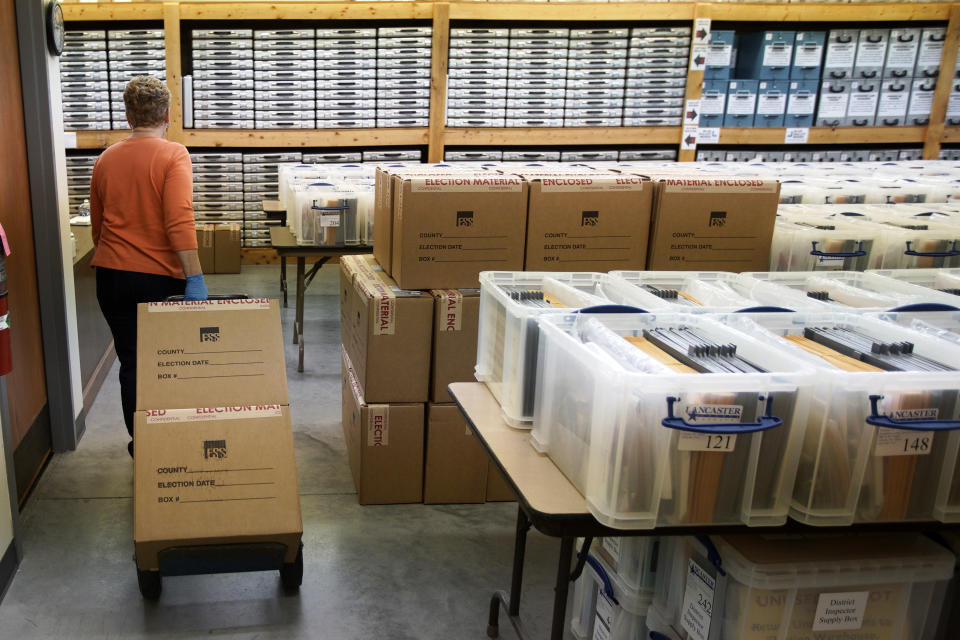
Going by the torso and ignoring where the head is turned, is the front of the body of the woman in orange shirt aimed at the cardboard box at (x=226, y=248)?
yes

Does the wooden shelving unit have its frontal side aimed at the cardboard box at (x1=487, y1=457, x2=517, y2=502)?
yes

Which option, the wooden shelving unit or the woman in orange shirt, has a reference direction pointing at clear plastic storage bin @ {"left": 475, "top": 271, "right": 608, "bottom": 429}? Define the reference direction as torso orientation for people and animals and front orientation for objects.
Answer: the wooden shelving unit

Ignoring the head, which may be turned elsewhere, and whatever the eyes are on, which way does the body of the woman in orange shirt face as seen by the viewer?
away from the camera

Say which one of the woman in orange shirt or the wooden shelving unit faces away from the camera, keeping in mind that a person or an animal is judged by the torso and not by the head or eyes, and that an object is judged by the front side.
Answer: the woman in orange shirt

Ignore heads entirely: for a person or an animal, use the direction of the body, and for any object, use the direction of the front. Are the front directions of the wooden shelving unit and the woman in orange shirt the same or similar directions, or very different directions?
very different directions

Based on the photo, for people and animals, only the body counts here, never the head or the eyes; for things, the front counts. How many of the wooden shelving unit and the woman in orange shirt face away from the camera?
1

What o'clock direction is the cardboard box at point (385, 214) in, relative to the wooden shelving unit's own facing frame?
The cardboard box is roughly at 12 o'clock from the wooden shelving unit.

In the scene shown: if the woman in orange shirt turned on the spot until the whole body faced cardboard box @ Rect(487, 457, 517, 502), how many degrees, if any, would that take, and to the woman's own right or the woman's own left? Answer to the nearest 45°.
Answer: approximately 90° to the woman's own right

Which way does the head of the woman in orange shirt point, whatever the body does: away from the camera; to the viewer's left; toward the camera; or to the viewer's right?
away from the camera

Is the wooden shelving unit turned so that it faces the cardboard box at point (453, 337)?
yes

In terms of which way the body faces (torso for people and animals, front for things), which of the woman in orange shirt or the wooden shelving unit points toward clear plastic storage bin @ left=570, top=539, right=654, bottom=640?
the wooden shelving unit

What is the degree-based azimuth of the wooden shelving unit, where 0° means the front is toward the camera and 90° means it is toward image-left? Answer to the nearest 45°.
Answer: approximately 0°

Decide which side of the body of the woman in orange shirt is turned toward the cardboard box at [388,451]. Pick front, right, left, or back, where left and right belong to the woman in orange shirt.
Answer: right

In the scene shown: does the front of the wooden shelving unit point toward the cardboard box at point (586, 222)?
yes

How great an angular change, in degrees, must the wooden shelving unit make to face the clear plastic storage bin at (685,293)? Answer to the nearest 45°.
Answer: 0° — it already faces it
